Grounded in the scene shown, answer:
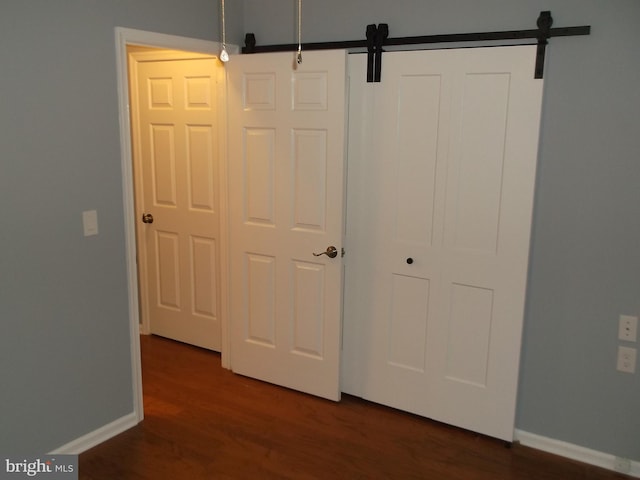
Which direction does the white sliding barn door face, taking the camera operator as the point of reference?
facing the viewer and to the left of the viewer

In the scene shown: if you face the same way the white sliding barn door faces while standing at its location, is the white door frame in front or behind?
in front

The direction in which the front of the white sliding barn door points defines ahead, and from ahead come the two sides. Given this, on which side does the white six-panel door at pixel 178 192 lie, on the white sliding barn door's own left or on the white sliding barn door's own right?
on the white sliding barn door's own right

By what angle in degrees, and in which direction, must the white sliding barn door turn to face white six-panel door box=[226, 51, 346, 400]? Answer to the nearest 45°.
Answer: approximately 45° to its right
